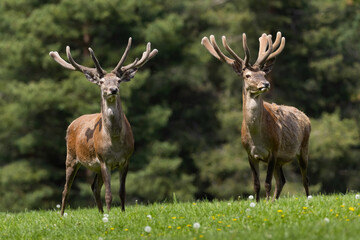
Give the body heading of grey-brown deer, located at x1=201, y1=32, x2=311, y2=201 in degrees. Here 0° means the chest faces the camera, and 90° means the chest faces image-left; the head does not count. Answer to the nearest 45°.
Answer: approximately 45°

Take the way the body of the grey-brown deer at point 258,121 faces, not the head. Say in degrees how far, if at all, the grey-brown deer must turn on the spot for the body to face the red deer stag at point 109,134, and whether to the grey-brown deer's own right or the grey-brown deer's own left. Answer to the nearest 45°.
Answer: approximately 45° to the grey-brown deer's own right

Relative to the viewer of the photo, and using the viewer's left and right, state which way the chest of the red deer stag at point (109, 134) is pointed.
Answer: facing the viewer and to the right of the viewer

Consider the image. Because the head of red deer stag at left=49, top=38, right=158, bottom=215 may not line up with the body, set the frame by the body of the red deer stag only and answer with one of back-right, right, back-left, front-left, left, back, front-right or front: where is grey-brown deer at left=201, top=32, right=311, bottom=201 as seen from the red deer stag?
front-left

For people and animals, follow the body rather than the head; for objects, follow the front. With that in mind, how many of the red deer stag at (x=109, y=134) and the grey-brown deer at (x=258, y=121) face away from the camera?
0
